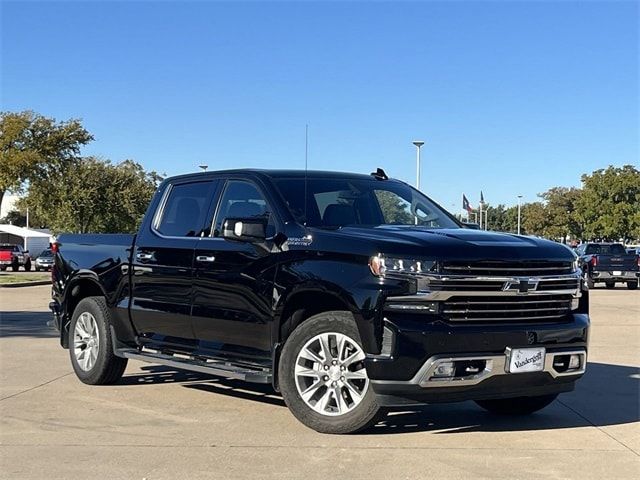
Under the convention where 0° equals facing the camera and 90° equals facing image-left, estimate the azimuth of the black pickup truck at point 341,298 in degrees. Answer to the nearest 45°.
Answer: approximately 315°

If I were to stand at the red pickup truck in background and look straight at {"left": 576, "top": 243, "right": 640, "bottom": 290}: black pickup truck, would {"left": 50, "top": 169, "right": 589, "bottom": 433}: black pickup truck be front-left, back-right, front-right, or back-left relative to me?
front-right

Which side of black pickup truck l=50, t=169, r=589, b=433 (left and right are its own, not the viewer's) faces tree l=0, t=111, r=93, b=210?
back

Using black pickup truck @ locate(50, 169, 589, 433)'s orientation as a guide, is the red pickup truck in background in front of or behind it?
behind

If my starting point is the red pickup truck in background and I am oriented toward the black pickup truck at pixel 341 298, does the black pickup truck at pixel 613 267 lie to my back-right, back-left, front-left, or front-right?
front-left

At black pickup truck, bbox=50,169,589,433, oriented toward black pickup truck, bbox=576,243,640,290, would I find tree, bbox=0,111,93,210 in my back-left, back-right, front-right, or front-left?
front-left

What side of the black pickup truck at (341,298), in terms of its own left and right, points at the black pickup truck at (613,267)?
left

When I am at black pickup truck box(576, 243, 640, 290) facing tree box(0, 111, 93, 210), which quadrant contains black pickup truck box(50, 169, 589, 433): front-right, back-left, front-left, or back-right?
front-left
